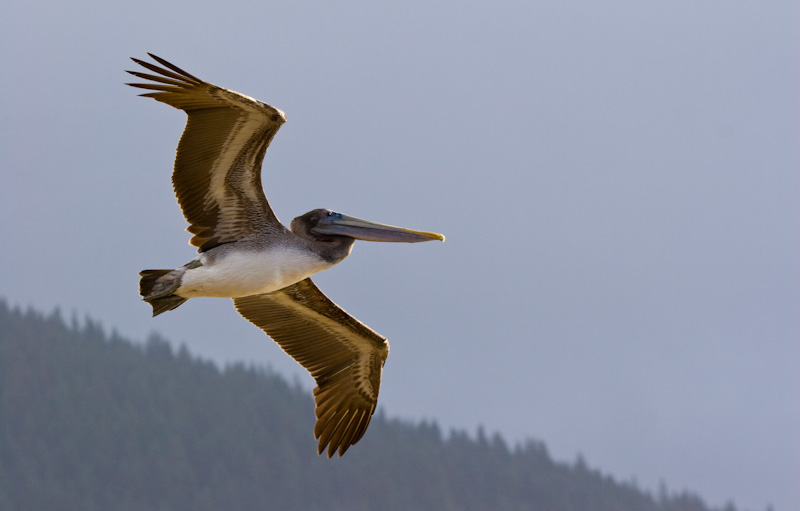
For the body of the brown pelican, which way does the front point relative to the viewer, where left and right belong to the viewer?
facing to the right of the viewer
